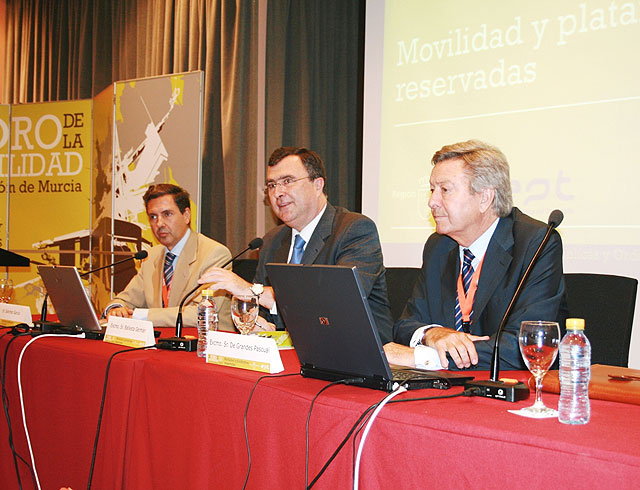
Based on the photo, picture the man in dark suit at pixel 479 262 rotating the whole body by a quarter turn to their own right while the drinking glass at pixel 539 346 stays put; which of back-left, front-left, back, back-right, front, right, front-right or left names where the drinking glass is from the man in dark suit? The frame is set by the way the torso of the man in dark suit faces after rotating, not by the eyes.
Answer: back-left

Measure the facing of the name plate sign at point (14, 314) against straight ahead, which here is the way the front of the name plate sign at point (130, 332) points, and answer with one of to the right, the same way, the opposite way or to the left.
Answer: the same way

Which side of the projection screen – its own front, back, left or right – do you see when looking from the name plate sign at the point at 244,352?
front

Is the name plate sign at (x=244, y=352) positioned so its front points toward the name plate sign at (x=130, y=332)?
no

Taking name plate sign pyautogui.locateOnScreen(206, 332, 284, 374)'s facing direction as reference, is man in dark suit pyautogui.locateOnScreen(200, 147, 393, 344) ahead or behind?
behind

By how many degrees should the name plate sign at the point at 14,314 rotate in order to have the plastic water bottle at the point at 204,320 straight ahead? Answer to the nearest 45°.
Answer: approximately 90° to its left

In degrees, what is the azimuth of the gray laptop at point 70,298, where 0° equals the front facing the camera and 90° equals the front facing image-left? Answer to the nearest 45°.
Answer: approximately 225°

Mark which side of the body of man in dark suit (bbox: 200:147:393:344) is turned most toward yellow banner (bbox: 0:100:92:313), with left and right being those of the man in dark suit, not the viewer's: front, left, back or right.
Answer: right

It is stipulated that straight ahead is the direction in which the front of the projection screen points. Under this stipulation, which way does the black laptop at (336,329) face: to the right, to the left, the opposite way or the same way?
the opposite way

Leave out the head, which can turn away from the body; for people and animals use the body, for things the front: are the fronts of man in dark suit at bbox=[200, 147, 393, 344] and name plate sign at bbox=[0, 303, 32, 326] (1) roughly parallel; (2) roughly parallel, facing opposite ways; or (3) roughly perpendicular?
roughly parallel

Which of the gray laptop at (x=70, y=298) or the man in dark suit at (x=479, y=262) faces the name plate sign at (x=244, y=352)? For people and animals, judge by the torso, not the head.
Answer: the man in dark suit

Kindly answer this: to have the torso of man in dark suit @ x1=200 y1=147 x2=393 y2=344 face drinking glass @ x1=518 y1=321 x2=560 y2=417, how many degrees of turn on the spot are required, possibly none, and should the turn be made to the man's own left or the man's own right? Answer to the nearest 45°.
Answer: approximately 45° to the man's own left

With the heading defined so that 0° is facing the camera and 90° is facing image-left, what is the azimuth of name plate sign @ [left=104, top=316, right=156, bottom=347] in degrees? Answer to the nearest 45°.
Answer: approximately 45°

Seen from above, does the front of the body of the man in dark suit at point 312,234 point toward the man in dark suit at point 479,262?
no

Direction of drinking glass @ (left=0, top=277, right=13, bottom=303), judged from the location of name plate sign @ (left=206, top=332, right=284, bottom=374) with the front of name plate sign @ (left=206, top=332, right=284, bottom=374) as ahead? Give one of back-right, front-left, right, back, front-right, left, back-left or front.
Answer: right

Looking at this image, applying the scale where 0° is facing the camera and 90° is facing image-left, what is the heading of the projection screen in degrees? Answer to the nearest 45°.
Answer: approximately 45°

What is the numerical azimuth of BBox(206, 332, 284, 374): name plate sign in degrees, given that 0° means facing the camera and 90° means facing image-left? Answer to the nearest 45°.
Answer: approximately 45°

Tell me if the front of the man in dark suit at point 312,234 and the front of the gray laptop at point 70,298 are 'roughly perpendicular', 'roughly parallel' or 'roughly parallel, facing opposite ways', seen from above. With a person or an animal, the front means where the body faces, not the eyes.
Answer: roughly parallel, facing opposite ways

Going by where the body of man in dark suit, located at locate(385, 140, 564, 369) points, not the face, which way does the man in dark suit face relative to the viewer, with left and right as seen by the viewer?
facing the viewer and to the left of the viewer

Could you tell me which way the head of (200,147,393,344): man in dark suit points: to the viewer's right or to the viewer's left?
to the viewer's left
